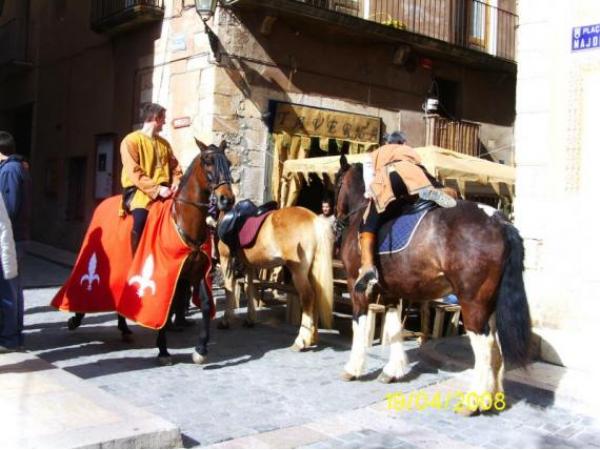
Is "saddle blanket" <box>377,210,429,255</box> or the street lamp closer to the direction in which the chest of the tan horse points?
the street lamp

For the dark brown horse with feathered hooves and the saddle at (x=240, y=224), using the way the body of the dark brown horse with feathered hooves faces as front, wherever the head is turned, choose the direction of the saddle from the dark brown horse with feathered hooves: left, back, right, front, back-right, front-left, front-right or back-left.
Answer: front

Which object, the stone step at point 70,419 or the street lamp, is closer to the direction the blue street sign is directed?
the stone step

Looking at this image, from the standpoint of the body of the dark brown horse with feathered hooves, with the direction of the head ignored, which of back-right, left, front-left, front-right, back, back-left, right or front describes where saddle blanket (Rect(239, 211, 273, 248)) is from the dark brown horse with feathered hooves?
front

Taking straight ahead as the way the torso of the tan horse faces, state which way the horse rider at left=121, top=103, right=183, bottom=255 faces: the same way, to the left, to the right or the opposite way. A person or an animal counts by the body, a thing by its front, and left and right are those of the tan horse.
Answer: the opposite way

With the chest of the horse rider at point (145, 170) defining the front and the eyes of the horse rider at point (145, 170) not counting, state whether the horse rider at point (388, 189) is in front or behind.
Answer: in front

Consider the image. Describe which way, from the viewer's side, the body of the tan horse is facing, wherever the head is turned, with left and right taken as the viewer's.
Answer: facing away from the viewer and to the left of the viewer

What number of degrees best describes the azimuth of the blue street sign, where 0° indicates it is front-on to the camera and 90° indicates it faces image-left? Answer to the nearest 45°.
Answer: approximately 45°

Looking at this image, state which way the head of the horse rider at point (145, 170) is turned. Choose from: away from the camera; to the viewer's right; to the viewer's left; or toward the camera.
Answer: to the viewer's right

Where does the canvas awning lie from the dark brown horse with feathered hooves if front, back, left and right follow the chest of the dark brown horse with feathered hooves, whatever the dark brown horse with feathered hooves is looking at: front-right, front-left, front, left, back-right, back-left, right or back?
front-right

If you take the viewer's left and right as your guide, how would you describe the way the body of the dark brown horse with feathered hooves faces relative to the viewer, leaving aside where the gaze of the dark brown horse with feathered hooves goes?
facing away from the viewer and to the left of the viewer

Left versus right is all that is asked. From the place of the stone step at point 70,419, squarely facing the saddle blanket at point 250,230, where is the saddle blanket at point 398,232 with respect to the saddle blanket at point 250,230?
right

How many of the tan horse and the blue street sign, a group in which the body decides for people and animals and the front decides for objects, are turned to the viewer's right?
0

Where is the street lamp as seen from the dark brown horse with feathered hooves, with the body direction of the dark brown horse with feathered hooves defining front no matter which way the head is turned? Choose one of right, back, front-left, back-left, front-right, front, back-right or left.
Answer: front
